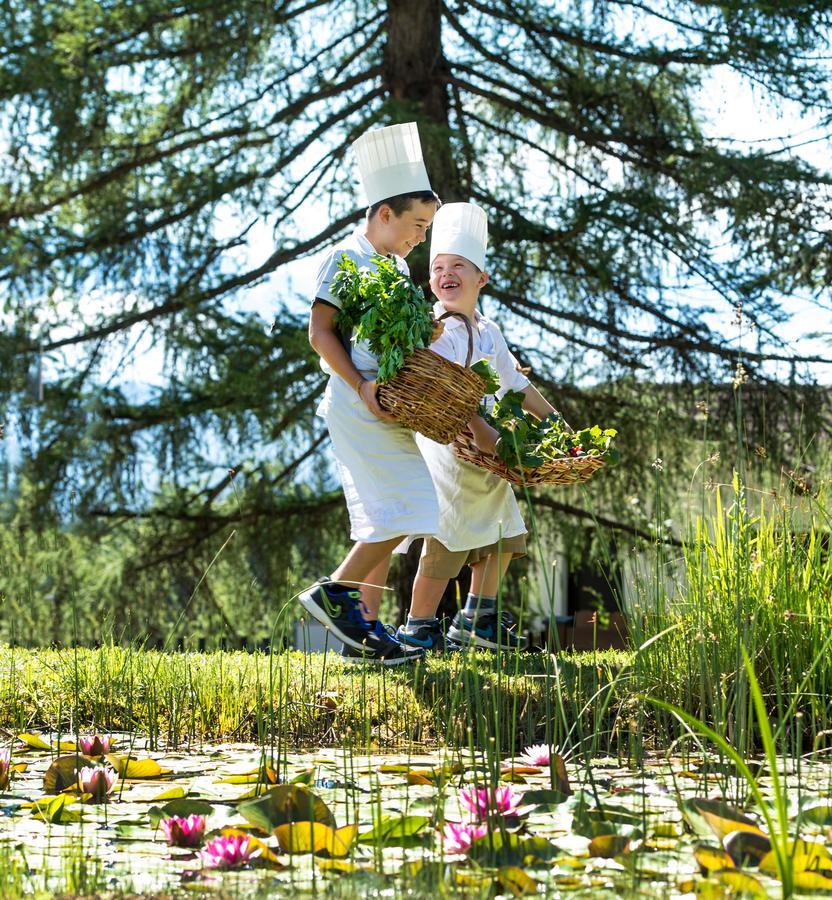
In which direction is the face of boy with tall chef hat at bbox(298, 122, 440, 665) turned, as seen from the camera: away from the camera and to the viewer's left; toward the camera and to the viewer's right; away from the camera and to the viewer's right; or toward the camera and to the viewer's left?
toward the camera and to the viewer's right

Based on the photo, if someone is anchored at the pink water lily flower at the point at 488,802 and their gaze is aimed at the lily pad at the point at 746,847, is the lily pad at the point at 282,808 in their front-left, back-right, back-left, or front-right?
back-right

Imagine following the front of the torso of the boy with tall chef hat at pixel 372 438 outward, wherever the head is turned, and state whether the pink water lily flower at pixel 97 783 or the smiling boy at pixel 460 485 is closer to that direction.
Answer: the smiling boy

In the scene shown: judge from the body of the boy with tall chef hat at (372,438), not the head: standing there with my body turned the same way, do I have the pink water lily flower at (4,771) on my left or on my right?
on my right

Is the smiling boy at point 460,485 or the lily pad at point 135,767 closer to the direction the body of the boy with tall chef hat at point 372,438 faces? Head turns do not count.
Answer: the smiling boy

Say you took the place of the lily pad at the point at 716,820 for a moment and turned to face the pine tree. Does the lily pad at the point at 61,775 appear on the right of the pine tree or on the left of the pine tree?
left

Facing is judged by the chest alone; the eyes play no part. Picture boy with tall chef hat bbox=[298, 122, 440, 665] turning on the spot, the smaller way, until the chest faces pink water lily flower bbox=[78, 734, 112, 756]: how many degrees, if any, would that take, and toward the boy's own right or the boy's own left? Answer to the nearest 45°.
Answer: approximately 135° to the boy's own right

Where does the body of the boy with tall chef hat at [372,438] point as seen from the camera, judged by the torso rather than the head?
to the viewer's right

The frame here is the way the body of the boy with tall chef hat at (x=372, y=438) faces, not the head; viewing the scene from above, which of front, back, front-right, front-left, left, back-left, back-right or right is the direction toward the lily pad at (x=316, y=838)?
right

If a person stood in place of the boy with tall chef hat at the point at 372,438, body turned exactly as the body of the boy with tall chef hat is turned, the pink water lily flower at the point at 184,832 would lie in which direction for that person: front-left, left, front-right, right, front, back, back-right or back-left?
right

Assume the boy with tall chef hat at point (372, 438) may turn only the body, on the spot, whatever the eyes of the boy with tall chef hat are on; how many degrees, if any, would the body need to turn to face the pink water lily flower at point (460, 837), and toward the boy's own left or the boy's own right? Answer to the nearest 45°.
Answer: approximately 90° to the boy's own right
